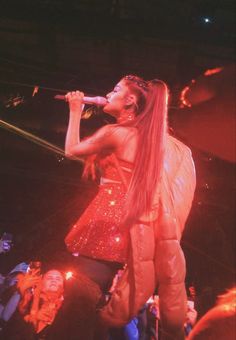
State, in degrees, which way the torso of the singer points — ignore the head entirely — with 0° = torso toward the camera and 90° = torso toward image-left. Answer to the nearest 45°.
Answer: approximately 90°

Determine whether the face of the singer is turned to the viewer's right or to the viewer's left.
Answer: to the viewer's left
